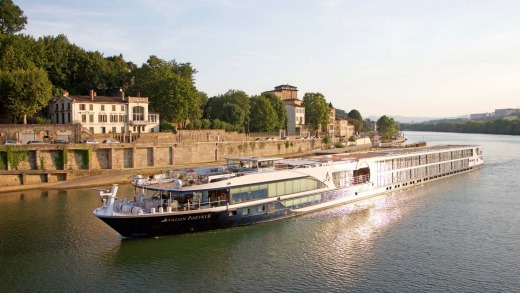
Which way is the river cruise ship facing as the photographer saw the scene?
facing the viewer and to the left of the viewer

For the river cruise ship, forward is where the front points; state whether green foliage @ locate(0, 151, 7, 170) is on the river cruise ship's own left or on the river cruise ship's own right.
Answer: on the river cruise ship's own right

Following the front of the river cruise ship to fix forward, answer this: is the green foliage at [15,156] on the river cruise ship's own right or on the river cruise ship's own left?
on the river cruise ship's own right

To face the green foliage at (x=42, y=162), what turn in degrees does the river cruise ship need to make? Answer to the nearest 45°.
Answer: approximately 90° to its right

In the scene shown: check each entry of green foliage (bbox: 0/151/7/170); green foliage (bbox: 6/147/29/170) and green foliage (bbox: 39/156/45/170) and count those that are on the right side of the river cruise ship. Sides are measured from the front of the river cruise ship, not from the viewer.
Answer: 3
